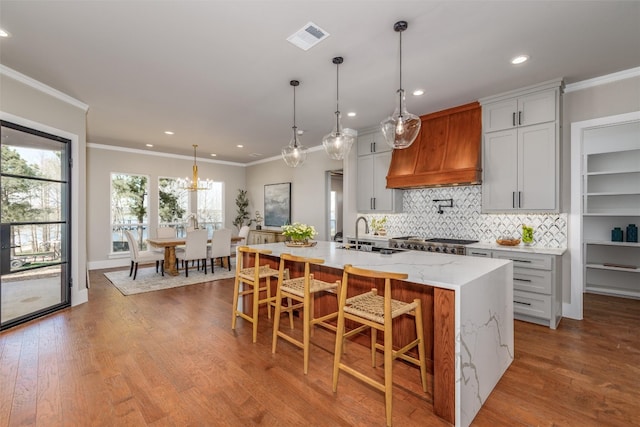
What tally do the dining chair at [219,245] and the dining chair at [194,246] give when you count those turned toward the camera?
0

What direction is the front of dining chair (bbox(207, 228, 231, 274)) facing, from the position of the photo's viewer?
facing away from the viewer and to the left of the viewer

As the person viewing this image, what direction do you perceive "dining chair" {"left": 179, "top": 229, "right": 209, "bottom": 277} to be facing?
facing away from the viewer and to the left of the viewer

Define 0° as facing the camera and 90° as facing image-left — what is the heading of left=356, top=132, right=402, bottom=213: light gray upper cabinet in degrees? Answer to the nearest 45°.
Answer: approximately 45°

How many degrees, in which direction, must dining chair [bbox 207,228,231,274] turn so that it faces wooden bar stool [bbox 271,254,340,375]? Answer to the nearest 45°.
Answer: approximately 135° to its left

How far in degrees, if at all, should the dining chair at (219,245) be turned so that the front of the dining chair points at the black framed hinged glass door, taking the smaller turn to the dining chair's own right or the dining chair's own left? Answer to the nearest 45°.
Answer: approximately 90° to the dining chair's own left

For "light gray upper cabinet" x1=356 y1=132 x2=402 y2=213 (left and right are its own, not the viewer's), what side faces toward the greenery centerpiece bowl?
front

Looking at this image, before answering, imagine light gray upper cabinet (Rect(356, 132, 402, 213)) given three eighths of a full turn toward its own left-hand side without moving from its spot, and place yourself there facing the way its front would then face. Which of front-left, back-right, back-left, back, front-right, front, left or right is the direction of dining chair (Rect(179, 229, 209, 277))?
back

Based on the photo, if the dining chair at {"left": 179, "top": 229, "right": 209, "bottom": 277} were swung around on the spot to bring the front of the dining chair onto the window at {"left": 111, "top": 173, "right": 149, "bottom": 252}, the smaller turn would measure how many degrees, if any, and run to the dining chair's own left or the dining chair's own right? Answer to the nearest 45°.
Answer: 0° — it already faces it

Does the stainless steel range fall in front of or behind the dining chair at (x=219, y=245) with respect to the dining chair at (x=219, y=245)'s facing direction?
behind

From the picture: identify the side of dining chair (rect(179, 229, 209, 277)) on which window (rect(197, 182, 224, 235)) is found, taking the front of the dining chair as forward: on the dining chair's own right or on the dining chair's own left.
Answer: on the dining chair's own right

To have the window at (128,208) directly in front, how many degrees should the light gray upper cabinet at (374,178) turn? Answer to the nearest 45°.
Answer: approximately 45° to its right

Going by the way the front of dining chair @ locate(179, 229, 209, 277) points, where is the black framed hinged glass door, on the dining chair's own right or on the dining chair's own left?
on the dining chair's own left
